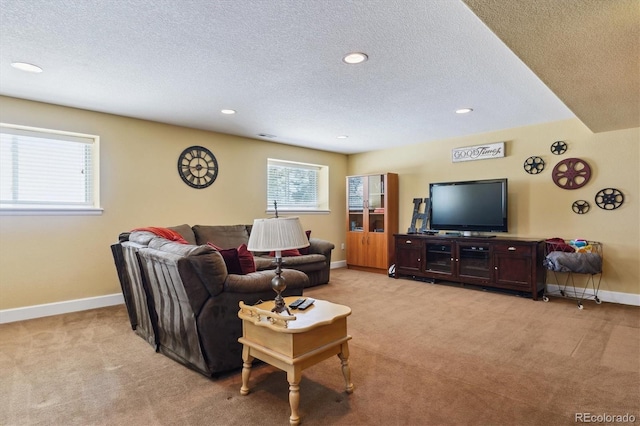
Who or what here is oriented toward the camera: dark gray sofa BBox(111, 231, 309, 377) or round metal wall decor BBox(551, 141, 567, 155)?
the round metal wall decor

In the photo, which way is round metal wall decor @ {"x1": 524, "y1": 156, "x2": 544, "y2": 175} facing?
toward the camera

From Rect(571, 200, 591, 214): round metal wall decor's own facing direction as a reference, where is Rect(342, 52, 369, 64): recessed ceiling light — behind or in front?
in front

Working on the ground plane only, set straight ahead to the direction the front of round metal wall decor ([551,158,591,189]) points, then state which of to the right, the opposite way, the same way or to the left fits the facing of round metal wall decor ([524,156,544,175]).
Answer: the same way

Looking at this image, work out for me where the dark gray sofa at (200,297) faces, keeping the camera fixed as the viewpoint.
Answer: facing away from the viewer and to the right of the viewer

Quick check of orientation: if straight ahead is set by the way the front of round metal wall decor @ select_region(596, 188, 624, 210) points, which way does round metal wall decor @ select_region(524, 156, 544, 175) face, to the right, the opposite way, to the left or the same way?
the same way

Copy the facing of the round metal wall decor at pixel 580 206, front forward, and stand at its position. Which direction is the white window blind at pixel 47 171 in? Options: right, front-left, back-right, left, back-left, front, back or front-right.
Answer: front-right

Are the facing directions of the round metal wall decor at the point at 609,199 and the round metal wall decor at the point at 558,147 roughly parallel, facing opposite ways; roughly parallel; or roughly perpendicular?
roughly parallel

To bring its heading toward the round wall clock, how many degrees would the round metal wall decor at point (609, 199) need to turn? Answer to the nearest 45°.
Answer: approximately 45° to its right

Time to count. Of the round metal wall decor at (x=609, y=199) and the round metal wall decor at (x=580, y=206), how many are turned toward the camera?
2

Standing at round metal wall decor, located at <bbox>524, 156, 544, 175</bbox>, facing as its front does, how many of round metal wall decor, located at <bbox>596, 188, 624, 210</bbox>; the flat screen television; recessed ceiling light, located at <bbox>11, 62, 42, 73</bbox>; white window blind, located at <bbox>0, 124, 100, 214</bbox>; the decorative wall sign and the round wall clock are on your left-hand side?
1

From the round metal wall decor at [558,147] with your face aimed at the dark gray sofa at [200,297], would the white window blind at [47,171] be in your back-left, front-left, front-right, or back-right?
front-right

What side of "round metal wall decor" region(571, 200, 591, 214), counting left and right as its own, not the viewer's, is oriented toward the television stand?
right

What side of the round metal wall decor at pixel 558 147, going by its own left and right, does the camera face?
front

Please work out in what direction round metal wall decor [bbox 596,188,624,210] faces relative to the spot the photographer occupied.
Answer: facing the viewer

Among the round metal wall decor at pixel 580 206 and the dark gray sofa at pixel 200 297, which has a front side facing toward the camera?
the round metal wall decor
